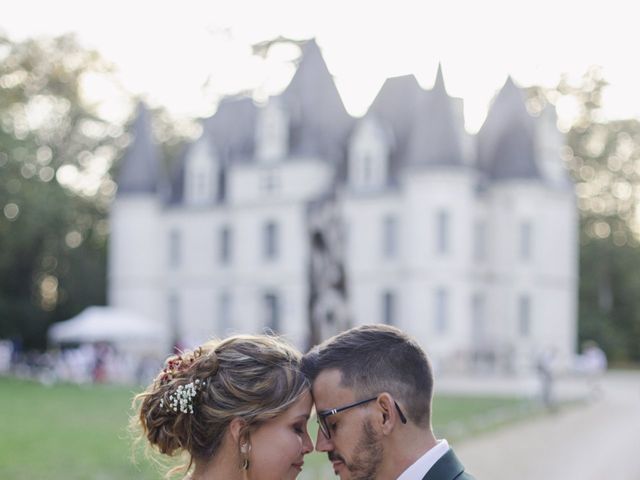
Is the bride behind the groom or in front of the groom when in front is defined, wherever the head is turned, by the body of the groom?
in front

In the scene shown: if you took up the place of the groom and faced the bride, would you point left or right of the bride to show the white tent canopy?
right

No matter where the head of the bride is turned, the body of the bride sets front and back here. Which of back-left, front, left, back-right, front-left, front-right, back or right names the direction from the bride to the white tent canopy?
left

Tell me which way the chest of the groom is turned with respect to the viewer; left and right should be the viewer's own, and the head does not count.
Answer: facing to the left of the viewer

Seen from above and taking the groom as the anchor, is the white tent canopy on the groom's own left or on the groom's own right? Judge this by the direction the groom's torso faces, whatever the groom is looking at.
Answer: on the groom's own right

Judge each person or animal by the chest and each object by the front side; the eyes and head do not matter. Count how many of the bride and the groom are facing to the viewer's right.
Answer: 1

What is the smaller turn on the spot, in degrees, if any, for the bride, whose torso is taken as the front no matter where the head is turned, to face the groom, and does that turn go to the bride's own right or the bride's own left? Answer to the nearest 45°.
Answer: approximately 45° to the bride's own right

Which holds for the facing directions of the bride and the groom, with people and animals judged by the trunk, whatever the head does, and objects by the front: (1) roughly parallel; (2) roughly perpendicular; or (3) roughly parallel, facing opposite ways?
roughly parallel, facing opposite ways

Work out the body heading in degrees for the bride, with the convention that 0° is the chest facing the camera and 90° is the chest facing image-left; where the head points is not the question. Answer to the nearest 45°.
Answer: approximately 270°
